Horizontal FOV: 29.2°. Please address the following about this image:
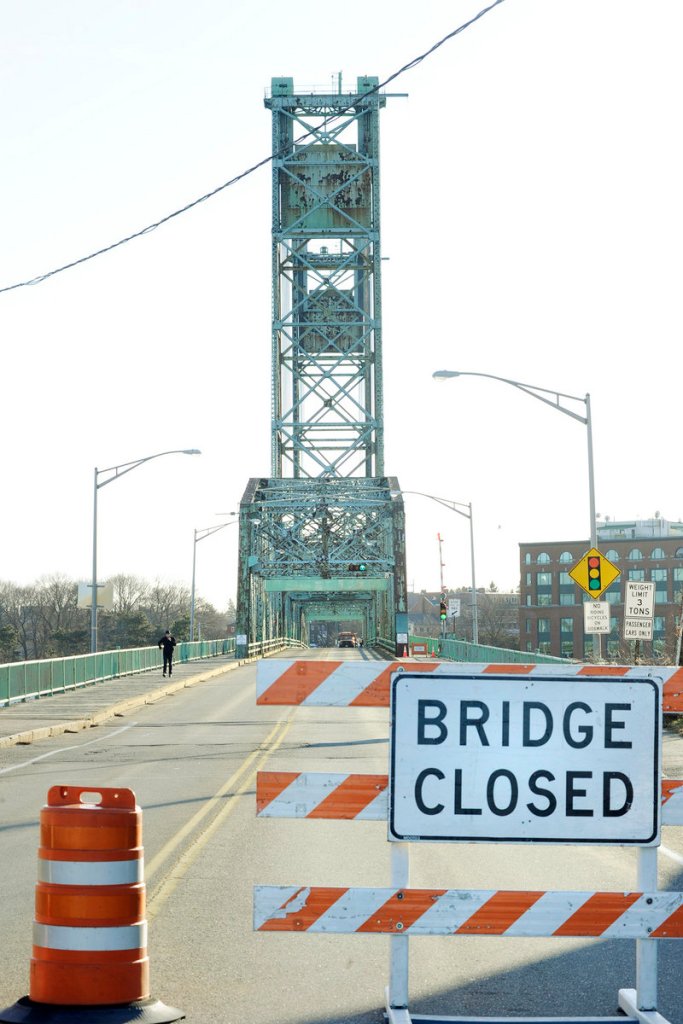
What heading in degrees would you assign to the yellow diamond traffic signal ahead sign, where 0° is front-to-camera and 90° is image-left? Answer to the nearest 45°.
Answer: approximately 0°

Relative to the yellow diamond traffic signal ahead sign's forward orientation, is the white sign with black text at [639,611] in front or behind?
in front

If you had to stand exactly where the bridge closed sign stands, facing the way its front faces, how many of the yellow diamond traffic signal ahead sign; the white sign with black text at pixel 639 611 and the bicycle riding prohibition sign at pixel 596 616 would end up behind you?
3

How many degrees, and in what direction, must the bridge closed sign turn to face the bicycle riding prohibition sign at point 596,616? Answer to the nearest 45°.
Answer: approximately 180°

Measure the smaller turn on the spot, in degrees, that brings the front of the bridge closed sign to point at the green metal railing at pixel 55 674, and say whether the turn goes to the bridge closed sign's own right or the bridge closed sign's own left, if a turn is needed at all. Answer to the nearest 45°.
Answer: approximately 135° to the bridge closed sign's own right

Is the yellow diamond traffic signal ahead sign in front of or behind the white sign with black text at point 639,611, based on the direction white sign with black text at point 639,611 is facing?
behind

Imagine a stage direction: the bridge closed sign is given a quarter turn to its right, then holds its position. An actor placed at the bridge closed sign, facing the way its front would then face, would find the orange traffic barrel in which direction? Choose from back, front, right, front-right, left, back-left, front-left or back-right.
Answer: front

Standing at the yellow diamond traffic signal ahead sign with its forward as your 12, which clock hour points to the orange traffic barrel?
The orange traffic barrel is roughly at 12 o'clock from the yellow diamond traffic signal ahead sign.

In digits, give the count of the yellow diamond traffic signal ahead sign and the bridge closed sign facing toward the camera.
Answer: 2

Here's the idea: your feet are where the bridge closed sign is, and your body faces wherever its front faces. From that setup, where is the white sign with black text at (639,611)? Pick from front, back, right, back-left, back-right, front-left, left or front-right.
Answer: back
